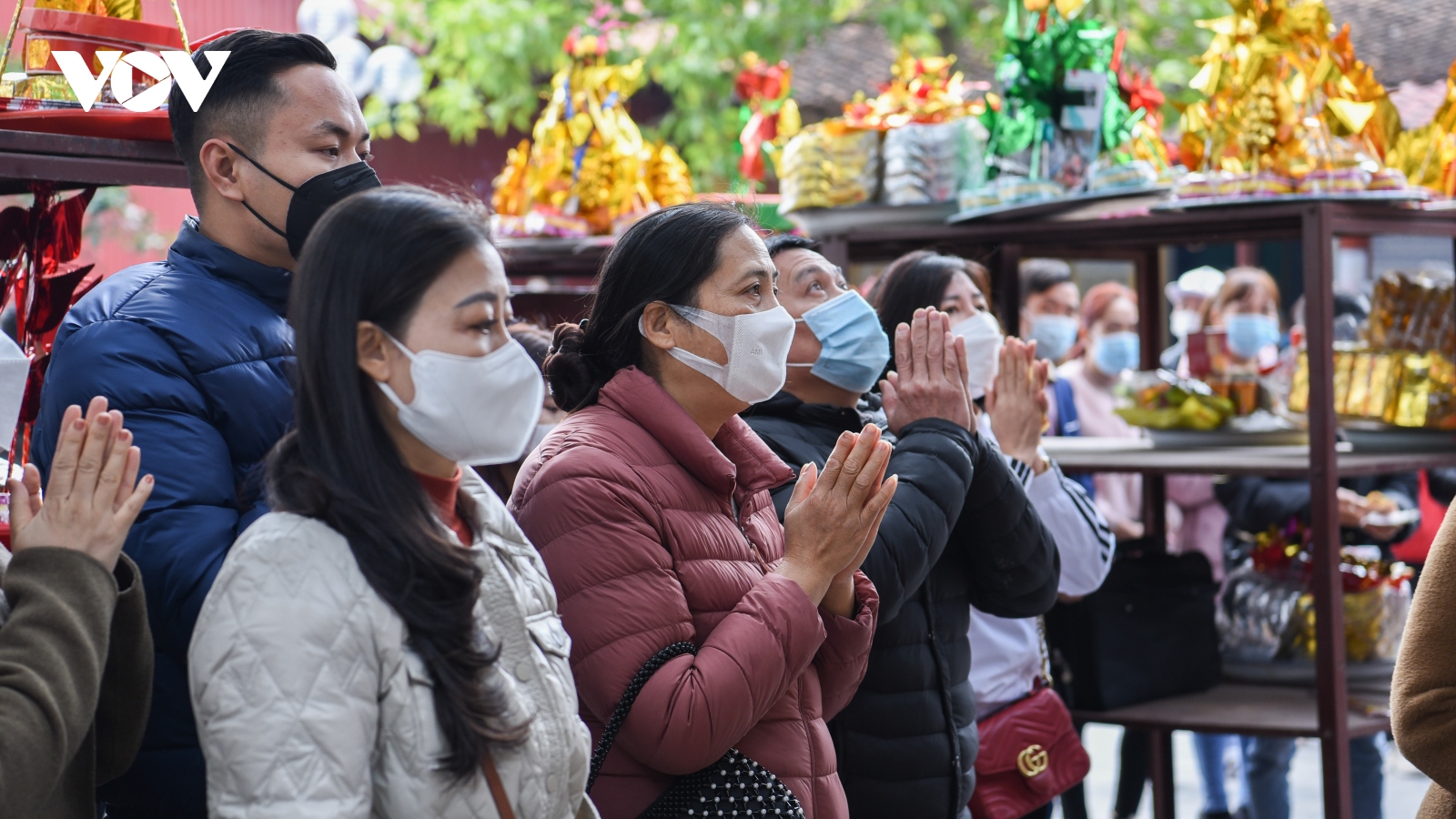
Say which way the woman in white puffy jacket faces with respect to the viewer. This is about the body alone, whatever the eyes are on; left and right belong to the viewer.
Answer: facing the viewer and to the right of the viewer

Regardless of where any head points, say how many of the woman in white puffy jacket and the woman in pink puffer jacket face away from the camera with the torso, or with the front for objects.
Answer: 0

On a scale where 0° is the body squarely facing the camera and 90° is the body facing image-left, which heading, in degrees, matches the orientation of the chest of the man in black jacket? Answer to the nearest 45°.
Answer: approximately 315°

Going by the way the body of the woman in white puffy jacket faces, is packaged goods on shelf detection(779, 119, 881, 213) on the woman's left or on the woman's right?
on the woman's left

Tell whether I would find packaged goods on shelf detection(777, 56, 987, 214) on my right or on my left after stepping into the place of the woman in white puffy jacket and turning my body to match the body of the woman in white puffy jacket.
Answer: on my left

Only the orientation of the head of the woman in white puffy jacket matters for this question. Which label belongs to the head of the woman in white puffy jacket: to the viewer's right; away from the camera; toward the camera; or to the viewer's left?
to the viewer's right

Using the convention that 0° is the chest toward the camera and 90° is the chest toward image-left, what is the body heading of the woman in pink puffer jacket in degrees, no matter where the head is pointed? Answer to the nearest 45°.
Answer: approximately 315°
